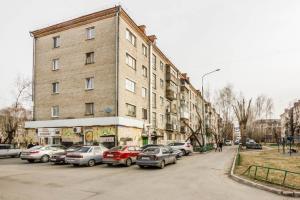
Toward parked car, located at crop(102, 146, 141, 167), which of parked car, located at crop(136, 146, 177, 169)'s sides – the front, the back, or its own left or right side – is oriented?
left

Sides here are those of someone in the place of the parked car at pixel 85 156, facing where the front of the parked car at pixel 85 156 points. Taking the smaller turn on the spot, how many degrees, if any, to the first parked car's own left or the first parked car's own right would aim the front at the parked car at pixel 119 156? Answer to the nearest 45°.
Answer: approximately 45° to the first parked car's own right

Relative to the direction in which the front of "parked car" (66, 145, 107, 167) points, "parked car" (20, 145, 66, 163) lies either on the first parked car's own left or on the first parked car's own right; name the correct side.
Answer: on the first parked car's own left
